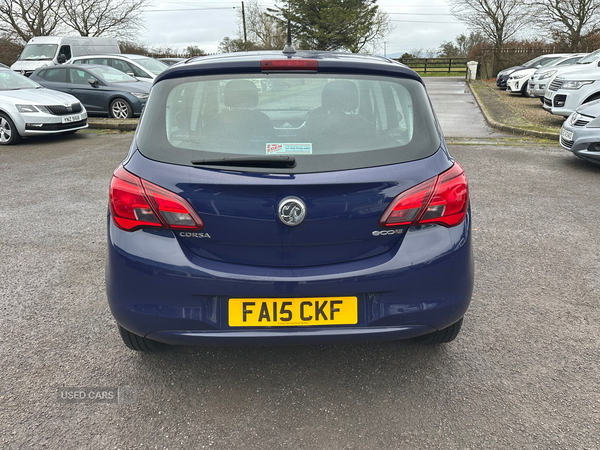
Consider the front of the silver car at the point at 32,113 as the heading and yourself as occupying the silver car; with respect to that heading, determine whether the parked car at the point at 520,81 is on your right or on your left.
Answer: on your left

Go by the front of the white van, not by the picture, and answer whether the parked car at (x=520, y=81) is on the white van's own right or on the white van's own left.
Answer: on the white van's own left

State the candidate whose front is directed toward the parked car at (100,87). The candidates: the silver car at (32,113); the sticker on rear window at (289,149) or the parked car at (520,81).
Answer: the parked car at (520,81)

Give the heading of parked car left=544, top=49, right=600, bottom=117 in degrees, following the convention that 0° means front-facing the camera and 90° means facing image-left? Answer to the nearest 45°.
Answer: approximately 45°

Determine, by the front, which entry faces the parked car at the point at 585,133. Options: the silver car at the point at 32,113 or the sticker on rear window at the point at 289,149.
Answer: the silver car

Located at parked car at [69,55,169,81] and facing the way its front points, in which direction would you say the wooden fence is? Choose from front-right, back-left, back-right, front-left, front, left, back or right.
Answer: left

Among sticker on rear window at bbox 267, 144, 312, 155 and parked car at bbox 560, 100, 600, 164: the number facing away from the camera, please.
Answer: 0

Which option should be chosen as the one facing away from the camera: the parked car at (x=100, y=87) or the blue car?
the blue car

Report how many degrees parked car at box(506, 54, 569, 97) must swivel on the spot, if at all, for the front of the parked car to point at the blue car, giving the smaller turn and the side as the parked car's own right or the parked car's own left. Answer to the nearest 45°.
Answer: approximately 45° to the parked car's own left

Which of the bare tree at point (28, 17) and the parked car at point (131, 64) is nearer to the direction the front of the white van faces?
the parked car

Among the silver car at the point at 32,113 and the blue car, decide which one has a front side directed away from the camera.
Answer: the blue car

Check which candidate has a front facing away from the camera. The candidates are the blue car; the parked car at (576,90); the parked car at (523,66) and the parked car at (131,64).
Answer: the blue car

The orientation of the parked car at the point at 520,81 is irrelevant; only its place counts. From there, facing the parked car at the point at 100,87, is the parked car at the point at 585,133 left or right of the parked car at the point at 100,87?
left

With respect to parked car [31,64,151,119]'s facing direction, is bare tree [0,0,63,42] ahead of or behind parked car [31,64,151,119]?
behind

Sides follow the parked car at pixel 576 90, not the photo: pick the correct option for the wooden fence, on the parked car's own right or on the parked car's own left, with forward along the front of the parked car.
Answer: on the parked car's own right

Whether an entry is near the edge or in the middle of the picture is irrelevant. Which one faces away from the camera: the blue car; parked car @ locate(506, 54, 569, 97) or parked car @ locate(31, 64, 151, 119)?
the blue car
